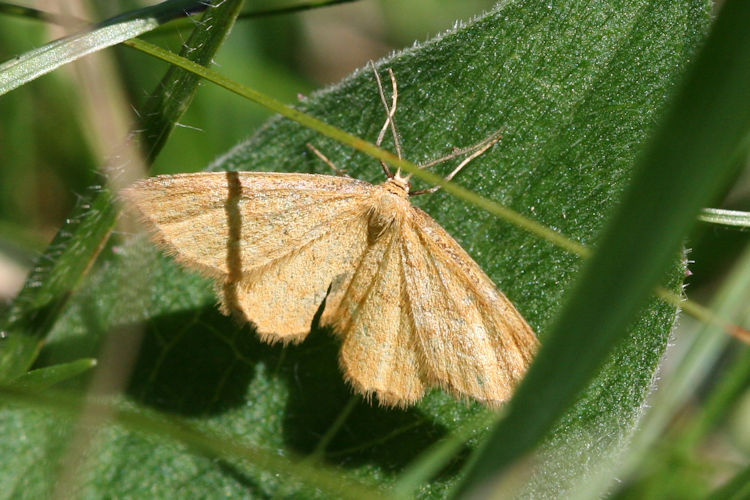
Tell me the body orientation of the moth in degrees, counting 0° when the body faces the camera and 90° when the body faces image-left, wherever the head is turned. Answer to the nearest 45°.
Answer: approximately 180°

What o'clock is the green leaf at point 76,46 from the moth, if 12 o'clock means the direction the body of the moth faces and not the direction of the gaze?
The green leaf is roughly at 9 o'clock from the moth.

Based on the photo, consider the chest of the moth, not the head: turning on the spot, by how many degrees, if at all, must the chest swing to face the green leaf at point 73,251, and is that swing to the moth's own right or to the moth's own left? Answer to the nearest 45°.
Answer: approximately 90° to the moth's own left
